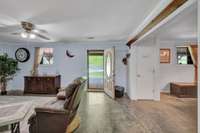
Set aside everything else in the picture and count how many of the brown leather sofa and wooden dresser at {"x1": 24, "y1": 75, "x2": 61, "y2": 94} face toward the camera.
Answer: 1

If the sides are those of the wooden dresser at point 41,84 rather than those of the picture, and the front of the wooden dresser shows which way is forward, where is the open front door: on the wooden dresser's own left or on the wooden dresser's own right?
on the wooden dresser's own left

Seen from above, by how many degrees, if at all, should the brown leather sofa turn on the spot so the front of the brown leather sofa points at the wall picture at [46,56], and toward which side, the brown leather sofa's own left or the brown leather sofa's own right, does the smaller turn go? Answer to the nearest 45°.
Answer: approximately 90° to the brown leather sofa's own right

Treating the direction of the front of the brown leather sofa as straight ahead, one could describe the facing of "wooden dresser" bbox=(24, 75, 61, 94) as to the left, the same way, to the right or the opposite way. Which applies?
to the left

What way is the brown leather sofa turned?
to the viewer's left

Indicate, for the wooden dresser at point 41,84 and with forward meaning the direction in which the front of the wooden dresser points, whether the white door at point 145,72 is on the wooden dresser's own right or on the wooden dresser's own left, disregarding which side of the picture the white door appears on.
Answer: on the wooden dresser's own left

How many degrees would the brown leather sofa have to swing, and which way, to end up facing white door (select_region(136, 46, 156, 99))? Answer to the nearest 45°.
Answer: approximately 135° to its right

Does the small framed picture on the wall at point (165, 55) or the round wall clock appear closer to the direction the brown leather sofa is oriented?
the round wall clock
